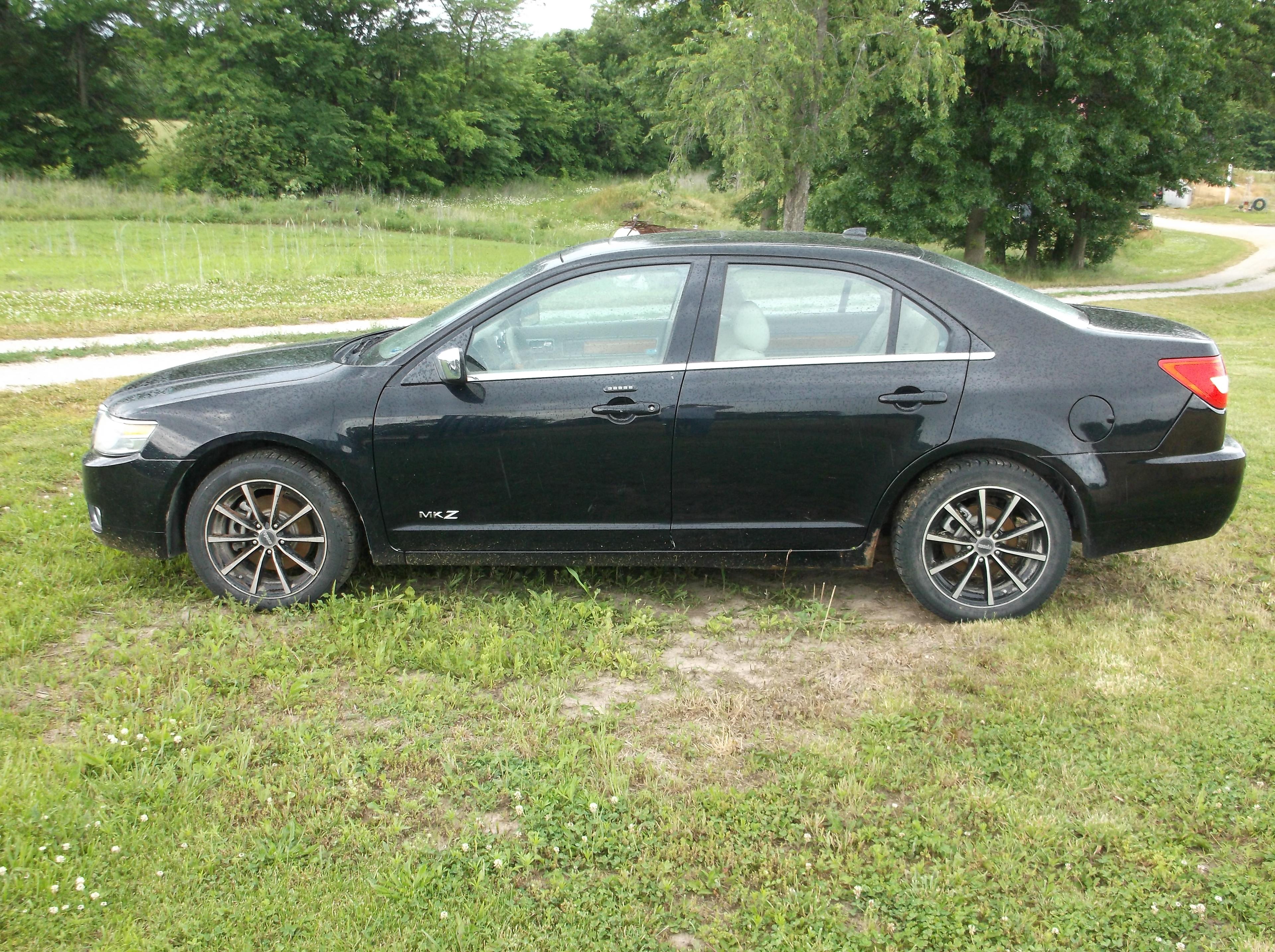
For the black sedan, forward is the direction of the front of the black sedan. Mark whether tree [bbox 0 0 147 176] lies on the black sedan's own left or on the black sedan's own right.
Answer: on the black sedan's own right

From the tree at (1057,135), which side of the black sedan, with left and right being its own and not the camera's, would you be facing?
right

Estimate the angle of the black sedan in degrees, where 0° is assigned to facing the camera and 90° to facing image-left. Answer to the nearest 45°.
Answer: approximately 90°

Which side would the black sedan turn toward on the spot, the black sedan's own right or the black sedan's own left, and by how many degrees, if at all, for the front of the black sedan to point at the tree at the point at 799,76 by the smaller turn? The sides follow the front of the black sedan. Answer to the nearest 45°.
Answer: approximately 90° to the black sedan's own right
